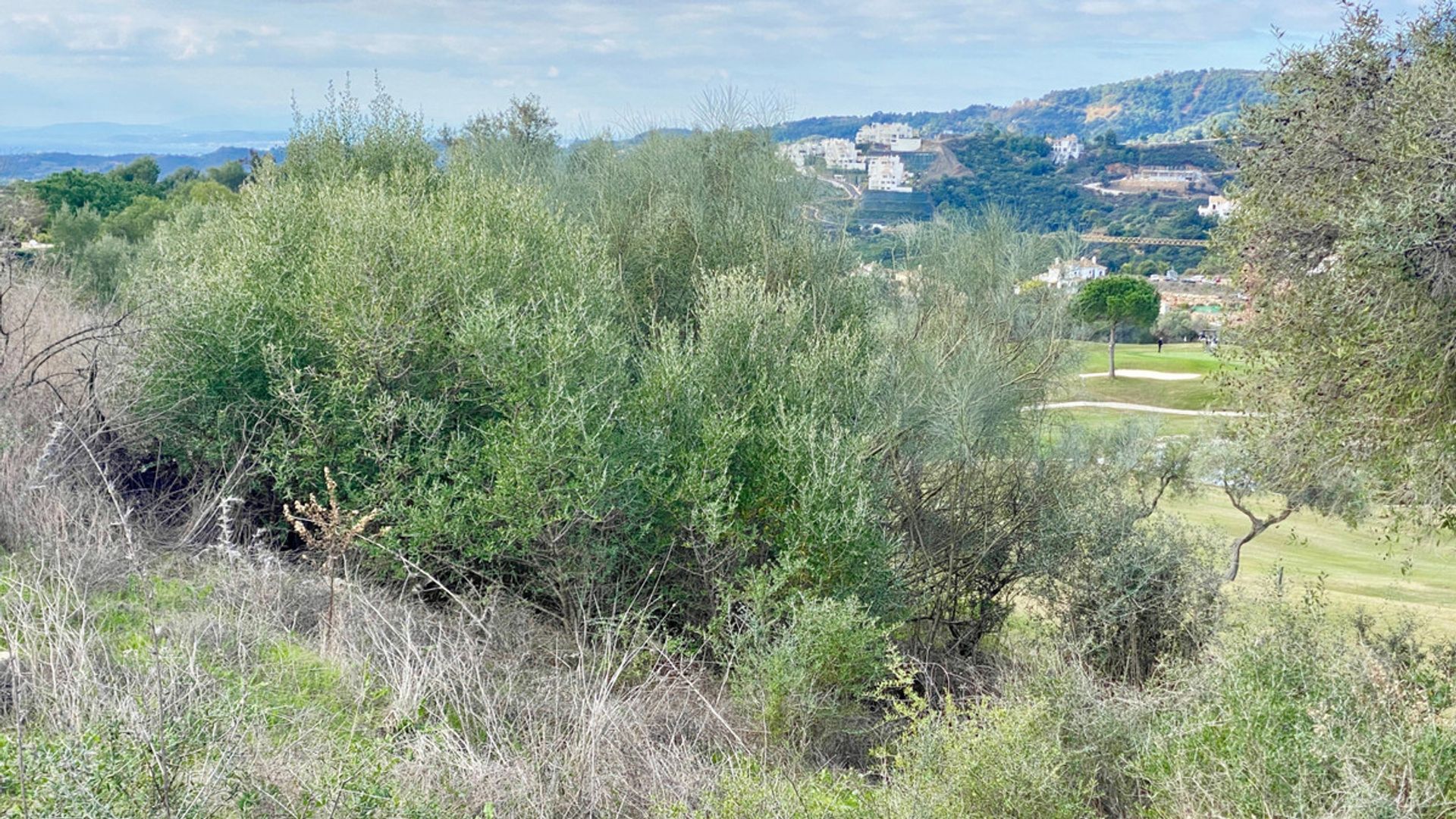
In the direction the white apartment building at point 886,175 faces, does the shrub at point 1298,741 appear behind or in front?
in front

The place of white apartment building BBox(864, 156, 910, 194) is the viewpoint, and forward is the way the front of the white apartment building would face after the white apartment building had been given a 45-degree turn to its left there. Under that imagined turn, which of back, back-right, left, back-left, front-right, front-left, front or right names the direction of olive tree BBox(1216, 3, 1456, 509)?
front-right

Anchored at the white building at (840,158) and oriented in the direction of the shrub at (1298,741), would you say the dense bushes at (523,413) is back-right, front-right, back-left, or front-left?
front-right

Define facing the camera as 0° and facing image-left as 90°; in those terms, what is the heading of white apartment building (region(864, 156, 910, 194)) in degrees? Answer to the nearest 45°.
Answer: approximately 0°

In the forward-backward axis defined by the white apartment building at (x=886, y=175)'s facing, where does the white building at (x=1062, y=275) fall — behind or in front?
in front

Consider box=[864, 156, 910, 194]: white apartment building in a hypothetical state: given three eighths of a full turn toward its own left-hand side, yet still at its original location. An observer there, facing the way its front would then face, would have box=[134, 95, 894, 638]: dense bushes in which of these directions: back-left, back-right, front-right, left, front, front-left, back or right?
back-right

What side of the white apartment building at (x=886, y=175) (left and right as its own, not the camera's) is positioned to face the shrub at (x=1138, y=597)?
front

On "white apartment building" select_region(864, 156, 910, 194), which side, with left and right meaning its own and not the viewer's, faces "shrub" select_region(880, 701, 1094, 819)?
front

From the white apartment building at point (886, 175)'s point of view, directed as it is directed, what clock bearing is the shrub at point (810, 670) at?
The shrub is roughly at 12 o'clock from the white apartment building.
